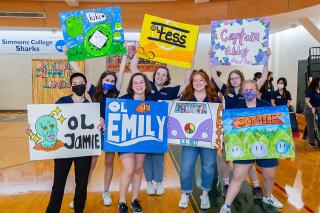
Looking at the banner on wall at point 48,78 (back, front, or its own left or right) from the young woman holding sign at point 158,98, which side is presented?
front

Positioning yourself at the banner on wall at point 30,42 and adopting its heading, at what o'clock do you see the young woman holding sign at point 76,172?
The young woman holding sign is roughly at 12 o'clock from the banner on wall.

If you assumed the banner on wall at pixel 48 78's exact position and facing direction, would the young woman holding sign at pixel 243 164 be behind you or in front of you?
in front

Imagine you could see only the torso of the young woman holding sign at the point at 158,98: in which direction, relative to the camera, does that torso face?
toward the camera

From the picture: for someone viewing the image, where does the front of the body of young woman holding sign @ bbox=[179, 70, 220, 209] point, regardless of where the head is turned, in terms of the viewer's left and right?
facing the viewer

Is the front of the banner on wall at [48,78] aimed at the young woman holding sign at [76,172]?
yes

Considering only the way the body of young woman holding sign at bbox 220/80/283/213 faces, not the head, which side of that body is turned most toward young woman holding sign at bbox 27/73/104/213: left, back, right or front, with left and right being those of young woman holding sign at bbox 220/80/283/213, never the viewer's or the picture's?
right

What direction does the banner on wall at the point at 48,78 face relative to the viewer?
toward the camera

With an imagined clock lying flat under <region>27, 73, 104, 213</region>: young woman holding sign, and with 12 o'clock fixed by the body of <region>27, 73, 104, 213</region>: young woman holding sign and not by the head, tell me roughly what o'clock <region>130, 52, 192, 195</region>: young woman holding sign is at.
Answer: <region>130, 52, 192, 195</region>: young woman holding sign is roughly at 8 o'clock from <region>27, 73, 104, 213</region>: young woman holding sign.

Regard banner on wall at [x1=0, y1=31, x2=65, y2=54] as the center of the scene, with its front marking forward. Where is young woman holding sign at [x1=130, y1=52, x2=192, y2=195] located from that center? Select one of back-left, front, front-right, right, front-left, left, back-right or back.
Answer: front

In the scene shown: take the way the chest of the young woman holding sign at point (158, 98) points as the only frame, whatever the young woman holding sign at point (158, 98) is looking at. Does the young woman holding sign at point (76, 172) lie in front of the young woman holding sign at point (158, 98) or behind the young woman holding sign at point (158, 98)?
in front
